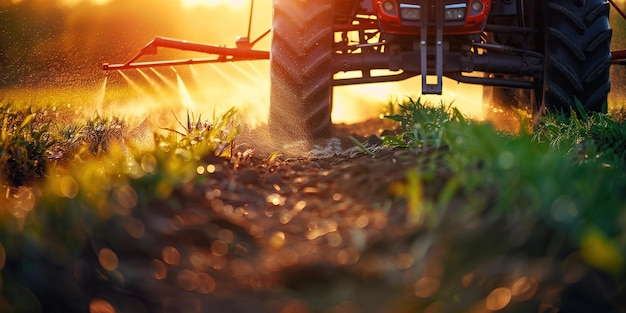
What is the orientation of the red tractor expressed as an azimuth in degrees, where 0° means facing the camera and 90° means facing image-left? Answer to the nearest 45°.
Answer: approximately 0°
